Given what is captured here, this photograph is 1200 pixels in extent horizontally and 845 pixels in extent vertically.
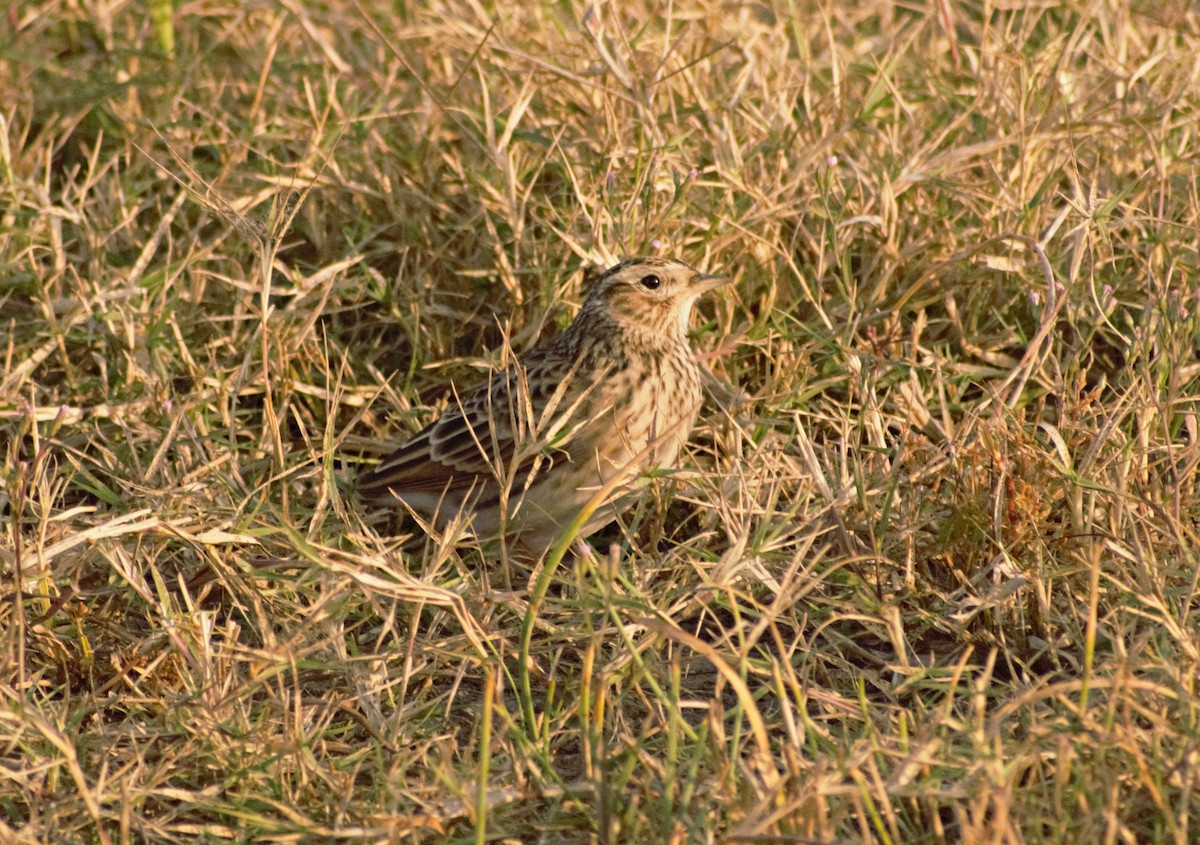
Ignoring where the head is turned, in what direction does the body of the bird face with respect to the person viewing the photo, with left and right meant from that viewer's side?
facing to the right of the viewer
